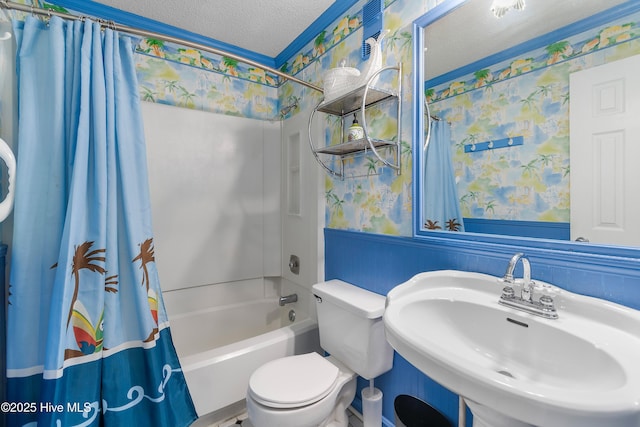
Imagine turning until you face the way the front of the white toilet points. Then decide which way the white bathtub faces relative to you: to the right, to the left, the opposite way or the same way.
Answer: to the left

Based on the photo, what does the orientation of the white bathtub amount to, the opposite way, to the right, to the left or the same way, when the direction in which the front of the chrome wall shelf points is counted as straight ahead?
to the left

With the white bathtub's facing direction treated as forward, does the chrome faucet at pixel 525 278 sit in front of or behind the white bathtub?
in front

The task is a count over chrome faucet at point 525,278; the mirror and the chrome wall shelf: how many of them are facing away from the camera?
0

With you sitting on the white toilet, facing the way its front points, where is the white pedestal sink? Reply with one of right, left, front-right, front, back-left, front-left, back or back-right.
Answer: left

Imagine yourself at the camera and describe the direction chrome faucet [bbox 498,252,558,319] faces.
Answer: facing the viewer and to the left of the viewer

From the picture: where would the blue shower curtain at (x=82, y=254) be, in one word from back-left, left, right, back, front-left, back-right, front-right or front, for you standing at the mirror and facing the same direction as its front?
front

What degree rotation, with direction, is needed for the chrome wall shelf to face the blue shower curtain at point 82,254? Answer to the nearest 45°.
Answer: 0° — it already faces it

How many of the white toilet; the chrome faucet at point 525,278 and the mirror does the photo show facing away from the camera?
0

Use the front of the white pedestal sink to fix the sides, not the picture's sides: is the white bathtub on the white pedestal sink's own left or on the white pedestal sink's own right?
on the white pedestal sink's own right
